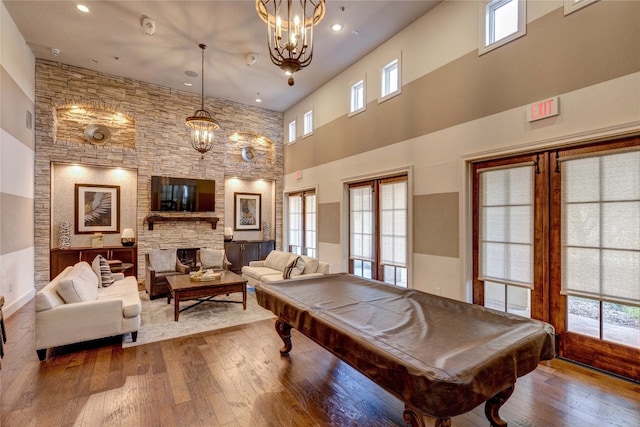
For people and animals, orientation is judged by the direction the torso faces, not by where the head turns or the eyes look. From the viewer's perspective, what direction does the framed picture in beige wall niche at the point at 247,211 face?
toward the camera

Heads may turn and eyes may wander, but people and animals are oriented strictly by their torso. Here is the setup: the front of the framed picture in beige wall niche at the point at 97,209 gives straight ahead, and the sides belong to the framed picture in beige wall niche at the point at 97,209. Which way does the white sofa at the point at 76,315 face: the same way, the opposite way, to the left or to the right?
to the left

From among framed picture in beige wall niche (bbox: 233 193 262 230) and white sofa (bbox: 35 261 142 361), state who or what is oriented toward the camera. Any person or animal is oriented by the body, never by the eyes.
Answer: the framed picture in beige wall niche

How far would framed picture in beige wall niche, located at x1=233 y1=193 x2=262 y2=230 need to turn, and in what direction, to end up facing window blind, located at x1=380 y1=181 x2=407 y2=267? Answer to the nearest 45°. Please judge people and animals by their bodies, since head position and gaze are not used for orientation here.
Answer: approximately 45° to its left

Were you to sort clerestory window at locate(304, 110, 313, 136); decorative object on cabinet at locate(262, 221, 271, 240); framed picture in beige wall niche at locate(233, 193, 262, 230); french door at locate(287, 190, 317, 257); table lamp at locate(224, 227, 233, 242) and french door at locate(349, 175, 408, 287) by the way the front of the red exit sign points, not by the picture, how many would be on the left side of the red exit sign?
0

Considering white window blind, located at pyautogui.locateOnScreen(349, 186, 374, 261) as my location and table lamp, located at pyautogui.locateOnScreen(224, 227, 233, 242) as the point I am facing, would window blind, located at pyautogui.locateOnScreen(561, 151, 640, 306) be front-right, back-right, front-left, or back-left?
back-left

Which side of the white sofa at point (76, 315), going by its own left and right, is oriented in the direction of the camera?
right

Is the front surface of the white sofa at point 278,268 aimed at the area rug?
yes

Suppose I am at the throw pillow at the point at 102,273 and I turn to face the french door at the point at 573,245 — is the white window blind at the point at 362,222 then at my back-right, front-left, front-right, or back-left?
front-left

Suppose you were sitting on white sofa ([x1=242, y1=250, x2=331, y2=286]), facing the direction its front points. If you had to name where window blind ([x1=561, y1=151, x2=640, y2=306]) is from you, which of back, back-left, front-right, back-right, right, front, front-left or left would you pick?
left

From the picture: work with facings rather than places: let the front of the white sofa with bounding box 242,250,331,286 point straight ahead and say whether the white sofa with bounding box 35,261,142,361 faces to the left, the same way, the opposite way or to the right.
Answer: the opposite way

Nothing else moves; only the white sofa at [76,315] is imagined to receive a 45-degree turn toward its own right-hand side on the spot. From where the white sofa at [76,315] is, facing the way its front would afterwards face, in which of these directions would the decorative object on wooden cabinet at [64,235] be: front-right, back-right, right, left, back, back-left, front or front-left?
back-left

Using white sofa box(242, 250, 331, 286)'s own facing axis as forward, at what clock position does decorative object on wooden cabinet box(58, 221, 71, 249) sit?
The decorative object on wooden cabinet is roughly at 2 o'clock from the white sofa.

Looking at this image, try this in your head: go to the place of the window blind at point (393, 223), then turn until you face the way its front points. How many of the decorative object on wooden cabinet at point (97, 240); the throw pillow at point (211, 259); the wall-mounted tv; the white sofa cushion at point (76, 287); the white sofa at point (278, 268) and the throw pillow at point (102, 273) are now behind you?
0

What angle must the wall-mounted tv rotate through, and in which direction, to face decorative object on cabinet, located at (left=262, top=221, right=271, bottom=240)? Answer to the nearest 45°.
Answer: approximately 90° to its left

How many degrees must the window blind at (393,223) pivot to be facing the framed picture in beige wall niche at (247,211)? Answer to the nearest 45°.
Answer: approximately 90° to its right
